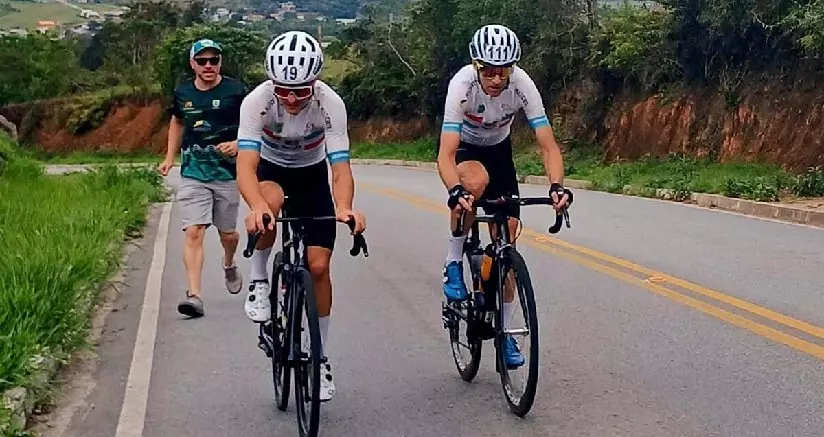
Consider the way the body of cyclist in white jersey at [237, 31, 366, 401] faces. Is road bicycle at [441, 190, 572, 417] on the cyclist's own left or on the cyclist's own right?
on the cyclist's own left

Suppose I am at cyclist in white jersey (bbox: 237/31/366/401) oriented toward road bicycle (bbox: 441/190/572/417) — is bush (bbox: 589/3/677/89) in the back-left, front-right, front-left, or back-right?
front-left

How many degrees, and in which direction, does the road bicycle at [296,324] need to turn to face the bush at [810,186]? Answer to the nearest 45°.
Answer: approximately 135° to its left

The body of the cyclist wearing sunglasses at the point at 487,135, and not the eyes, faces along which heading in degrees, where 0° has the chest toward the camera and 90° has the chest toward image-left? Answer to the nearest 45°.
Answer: approximately 0°

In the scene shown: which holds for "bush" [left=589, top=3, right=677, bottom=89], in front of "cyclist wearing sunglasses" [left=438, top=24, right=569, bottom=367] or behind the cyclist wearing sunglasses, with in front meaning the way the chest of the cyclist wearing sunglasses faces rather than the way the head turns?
behind

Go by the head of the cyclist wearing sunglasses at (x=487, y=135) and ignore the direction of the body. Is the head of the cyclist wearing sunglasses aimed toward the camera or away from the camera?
toward the camera

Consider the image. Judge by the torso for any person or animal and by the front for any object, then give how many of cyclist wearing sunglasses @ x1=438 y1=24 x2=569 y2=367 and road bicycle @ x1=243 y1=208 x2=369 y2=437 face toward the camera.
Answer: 2

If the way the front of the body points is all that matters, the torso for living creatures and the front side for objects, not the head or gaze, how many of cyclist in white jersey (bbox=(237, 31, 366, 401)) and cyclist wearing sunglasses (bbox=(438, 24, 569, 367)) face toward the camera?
2

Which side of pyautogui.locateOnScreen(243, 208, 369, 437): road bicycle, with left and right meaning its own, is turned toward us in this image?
front

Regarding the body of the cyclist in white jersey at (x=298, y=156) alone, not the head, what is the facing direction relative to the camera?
toward the camera

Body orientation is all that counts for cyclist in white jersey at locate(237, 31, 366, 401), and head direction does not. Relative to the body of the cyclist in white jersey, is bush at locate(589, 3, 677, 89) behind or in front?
behind

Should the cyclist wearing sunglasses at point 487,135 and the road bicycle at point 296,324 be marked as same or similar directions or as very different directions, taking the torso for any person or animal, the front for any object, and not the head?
same or similar directions
